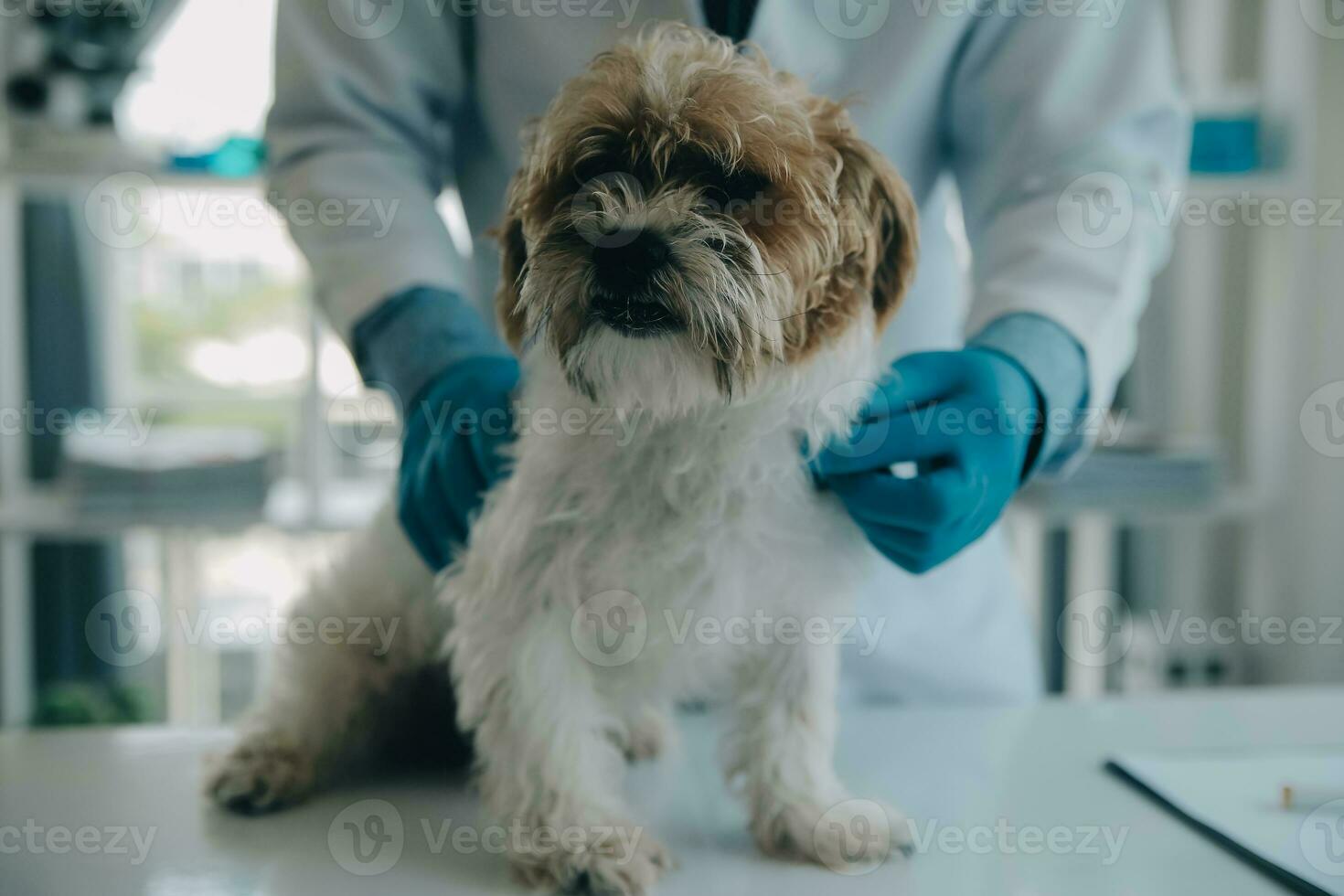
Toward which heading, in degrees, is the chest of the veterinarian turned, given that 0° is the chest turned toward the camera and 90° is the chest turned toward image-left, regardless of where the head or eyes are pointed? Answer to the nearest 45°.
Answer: approximately 0°

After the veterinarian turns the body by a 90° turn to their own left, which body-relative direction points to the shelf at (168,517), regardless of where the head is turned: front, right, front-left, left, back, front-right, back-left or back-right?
back-left
